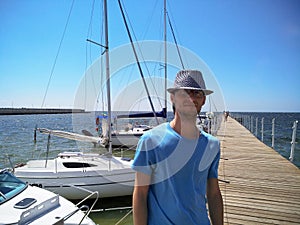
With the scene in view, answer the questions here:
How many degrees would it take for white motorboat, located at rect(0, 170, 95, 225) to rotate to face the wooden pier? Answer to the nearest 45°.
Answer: approximately 45° to its left

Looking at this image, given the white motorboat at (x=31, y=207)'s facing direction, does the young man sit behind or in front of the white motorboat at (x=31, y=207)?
in front

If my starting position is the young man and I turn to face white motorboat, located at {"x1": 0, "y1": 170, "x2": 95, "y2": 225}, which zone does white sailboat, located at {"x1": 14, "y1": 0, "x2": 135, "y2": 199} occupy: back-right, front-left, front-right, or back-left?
front-right

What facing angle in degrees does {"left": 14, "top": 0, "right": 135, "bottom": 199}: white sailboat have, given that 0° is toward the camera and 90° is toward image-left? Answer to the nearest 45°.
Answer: approximately 270°

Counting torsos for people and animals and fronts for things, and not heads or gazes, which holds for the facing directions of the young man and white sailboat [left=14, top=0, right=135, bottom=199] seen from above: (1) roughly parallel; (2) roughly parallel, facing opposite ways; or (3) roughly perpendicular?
roughly perpendicular

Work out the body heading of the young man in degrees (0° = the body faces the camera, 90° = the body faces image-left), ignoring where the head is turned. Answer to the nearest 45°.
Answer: approximately 315°

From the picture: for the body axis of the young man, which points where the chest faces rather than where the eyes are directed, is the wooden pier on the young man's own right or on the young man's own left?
on the young man's own left

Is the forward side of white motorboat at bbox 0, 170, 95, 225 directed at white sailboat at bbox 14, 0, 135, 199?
no

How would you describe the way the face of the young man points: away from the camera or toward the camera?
toward the camera
